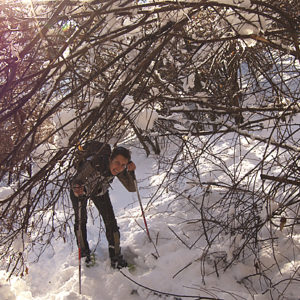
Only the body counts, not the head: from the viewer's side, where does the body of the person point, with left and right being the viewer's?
facing the viewer and to the right of the viewer
